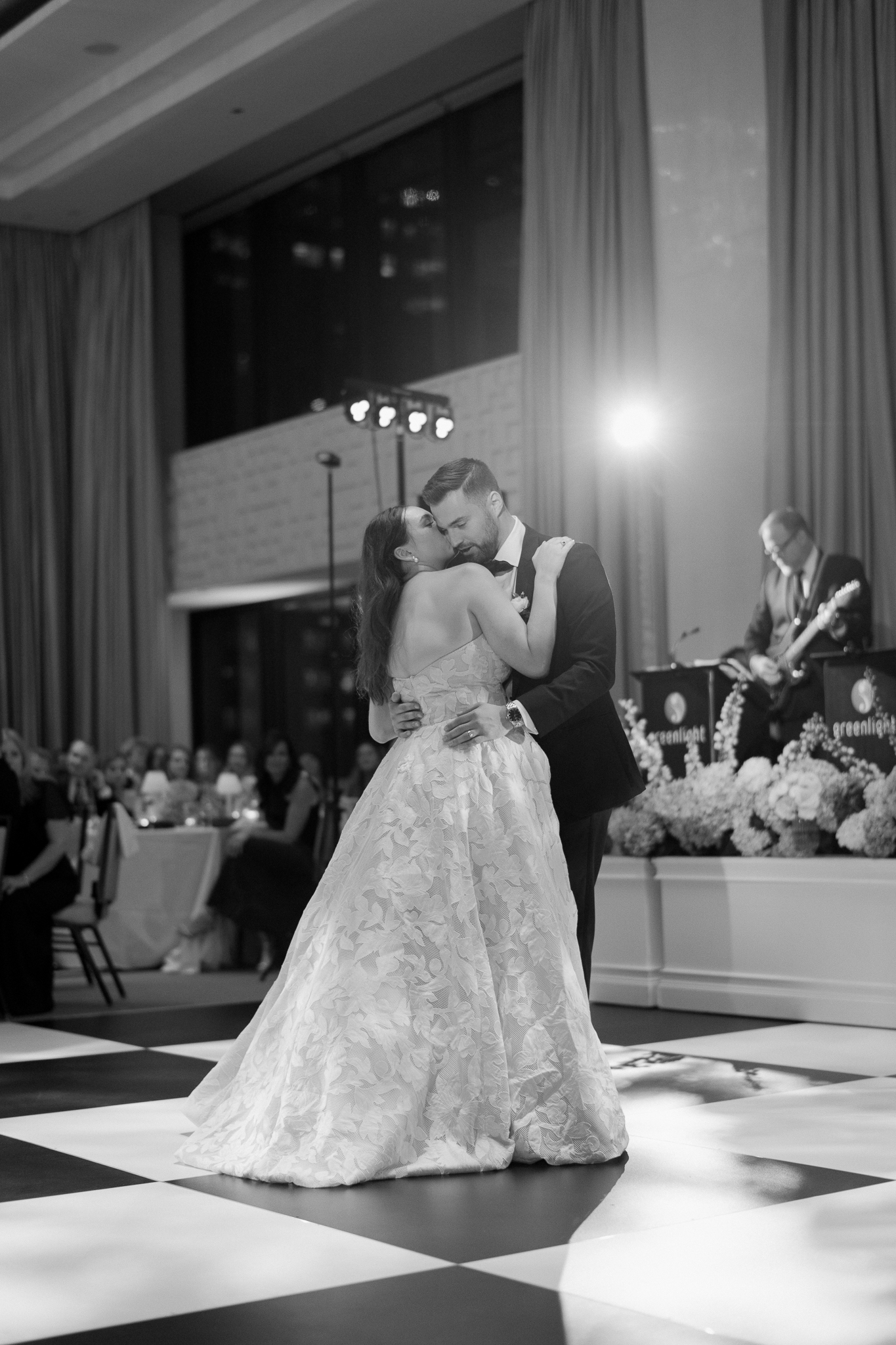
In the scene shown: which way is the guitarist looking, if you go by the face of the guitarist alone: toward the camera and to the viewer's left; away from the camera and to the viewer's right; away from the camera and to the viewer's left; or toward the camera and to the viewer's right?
toward the camera and to the viewer's left

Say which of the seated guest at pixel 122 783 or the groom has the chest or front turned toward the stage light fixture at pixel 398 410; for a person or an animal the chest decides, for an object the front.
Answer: the seated guest

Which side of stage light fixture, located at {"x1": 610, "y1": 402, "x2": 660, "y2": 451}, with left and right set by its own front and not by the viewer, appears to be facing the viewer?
front

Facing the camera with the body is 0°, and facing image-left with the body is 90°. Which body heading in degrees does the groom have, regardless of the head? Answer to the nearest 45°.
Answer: approximately 45°

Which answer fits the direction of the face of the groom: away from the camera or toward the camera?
toward the camera

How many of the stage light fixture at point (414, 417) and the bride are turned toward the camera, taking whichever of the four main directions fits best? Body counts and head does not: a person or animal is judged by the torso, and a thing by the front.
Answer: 1

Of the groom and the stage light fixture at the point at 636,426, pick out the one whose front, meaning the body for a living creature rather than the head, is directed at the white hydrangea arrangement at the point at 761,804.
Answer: the stage light fixture

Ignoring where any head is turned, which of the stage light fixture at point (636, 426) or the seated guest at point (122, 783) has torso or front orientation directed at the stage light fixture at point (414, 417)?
the seated guest

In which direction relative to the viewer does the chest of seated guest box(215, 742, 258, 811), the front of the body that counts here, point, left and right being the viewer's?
facing the viewer

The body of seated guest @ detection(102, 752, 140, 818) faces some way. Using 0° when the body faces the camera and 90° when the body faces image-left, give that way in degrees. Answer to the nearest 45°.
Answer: approximately 315°

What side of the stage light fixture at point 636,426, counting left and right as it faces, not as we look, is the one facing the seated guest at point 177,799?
right

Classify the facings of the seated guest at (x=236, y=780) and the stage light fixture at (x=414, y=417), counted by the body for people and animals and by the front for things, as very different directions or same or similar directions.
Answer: same or similar directions

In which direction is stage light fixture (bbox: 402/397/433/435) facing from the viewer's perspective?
toward the camera

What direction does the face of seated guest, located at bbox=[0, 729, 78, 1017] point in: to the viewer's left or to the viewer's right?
to the viewer's right

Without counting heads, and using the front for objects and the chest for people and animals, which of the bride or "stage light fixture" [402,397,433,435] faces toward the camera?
the stage light fixture
